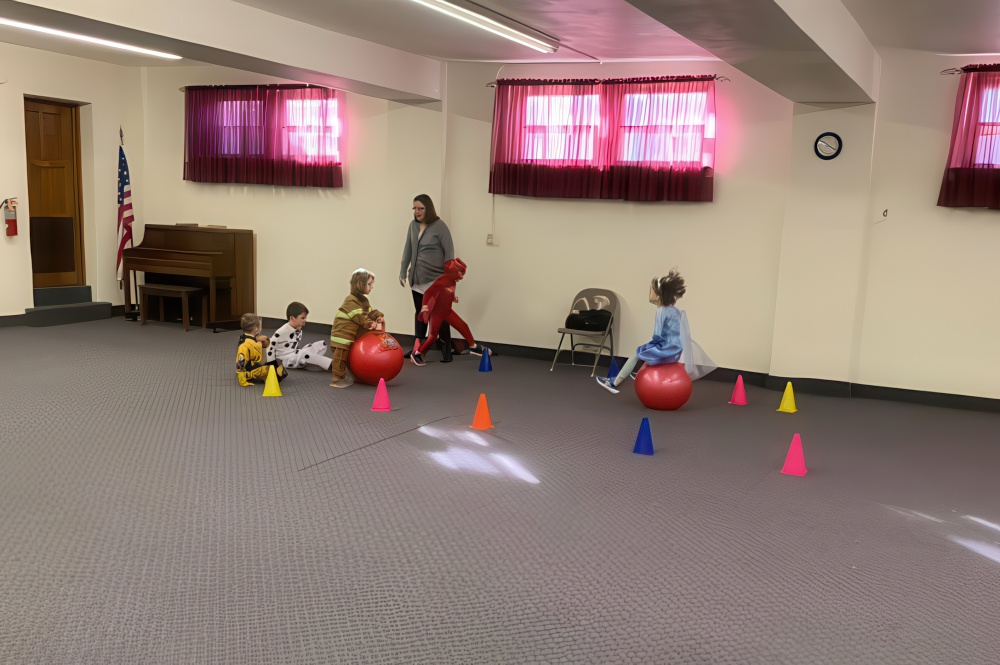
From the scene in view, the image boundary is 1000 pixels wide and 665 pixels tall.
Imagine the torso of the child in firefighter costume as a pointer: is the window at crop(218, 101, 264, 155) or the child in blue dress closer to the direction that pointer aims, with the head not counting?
the child in blue dress

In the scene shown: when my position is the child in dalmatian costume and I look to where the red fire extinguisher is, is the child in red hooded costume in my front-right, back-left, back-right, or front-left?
back-right

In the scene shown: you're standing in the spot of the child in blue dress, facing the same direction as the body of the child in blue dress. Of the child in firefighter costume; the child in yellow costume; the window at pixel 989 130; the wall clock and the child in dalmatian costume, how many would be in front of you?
3

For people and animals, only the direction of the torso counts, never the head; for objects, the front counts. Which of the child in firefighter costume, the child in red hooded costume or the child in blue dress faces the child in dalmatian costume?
the child in blue dress

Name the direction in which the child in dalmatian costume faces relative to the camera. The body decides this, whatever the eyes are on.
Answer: to the viewer's right

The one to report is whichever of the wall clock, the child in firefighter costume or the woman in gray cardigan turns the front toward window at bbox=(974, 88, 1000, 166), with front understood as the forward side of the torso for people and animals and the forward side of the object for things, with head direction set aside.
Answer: the child in firefighter costume

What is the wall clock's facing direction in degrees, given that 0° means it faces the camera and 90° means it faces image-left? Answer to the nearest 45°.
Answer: approximately 0°

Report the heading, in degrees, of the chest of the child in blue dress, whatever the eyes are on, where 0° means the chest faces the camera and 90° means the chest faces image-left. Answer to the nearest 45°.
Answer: approximately 90°
